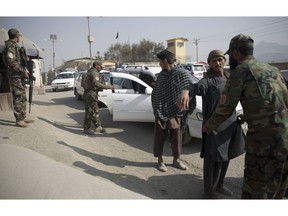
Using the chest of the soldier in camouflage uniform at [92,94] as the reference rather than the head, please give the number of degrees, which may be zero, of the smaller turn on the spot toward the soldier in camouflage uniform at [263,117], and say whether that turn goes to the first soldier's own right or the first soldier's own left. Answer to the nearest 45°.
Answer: approximately 90° to the first soldier's own right

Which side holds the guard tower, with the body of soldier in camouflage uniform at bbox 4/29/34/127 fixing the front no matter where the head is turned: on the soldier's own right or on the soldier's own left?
on the soldier's own left

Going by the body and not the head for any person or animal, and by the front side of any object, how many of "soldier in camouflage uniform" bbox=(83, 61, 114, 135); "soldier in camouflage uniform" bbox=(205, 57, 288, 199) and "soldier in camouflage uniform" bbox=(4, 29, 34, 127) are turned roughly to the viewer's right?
2

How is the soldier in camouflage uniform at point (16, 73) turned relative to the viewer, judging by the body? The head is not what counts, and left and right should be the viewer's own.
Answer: facing to the right of the viewer

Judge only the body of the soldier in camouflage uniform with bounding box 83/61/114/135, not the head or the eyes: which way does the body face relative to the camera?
to the viewer's right

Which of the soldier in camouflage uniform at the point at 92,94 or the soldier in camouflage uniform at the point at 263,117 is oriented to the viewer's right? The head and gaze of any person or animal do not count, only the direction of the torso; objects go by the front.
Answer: the soldier in camouflage uniform at the point at 92,94

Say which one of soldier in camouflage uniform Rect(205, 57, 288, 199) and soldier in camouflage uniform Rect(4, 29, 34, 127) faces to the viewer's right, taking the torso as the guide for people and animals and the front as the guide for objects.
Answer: soldier in camouflage uniform Rect(4, 29, 34, 127)

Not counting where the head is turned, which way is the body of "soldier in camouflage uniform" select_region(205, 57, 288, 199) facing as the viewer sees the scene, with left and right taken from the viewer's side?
facing away from the viewer and to the left of the viewer

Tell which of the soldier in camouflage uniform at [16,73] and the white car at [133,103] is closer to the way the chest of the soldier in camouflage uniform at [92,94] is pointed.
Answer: the white car
